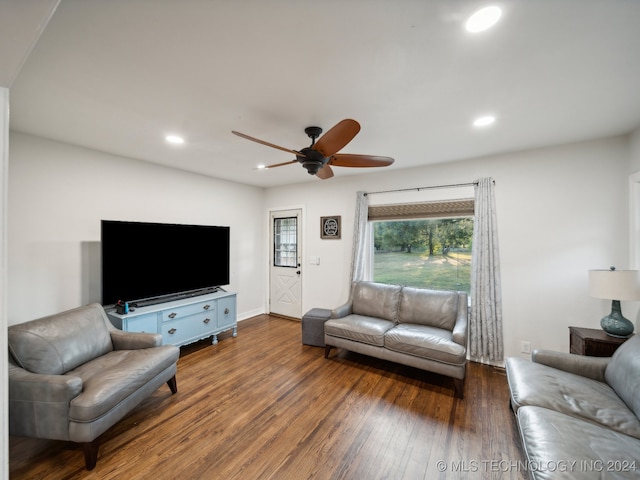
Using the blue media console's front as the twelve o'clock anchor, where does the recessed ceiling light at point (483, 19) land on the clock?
The recessed ceiling light is roughly at 1 o'clock from the blue media console.

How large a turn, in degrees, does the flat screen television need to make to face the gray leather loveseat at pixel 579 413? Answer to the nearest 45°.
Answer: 0° — it already faces it

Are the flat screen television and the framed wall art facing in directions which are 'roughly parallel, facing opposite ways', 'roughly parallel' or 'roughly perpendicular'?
roughly perpendicular

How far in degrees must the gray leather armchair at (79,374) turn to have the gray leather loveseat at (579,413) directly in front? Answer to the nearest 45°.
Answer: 0° — it already faces it

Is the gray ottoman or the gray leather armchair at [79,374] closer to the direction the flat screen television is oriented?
the gray ottoman

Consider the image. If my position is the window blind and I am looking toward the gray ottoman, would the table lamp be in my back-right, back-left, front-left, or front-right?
back-left

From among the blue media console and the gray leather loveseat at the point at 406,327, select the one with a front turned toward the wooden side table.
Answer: the blue media console

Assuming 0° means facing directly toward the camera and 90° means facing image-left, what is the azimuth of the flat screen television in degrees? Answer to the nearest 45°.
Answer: approximately 315°

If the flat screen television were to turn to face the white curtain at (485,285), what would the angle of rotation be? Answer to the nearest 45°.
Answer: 0° — it already faces it

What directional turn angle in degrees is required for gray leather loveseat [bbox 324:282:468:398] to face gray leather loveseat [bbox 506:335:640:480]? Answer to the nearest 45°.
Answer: approximately 90° to its left

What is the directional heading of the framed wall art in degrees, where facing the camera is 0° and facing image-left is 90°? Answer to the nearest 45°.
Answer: approximately 0°

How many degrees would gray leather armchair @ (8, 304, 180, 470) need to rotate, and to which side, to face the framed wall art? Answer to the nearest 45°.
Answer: approximately 45° to its left

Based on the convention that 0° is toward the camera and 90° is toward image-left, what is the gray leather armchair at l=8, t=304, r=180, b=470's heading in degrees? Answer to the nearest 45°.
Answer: approximately 315°

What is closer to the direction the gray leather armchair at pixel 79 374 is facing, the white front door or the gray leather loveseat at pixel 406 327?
the gray leather loveseat

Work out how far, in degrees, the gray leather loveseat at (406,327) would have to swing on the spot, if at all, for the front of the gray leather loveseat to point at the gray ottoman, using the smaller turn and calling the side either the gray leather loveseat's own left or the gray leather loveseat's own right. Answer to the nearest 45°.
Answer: approximately 45° to the gray leather loveseat's own right
